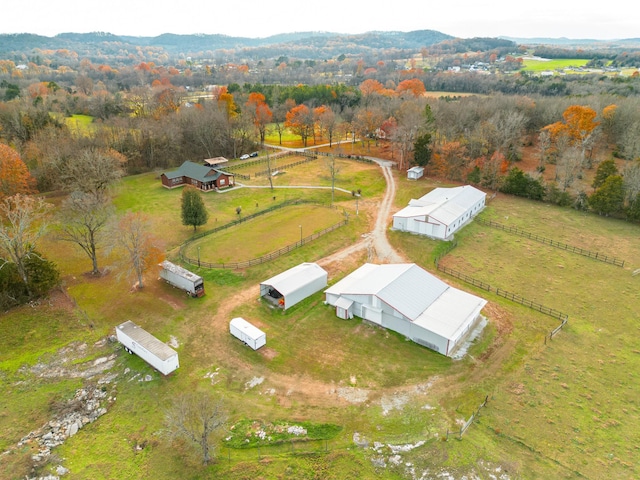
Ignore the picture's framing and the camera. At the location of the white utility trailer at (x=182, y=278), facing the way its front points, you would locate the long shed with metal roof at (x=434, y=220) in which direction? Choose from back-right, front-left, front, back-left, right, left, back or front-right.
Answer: back-right

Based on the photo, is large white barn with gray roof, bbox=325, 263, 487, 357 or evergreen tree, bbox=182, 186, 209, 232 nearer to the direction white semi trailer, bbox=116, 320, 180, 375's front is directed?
the large white barn with gray roof

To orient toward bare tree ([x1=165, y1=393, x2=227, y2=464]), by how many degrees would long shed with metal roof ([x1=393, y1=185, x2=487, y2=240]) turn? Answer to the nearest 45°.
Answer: approximately 45° to its left

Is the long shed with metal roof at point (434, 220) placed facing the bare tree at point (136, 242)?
yes

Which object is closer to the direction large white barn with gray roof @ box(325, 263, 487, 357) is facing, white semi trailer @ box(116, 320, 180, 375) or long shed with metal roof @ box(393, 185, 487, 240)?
the white semi trailer

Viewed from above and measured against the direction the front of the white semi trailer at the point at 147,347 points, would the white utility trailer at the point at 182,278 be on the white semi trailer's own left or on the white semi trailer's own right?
on the white semi trailer's own left

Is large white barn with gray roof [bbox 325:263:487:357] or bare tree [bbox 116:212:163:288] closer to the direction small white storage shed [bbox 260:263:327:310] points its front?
the bare tree

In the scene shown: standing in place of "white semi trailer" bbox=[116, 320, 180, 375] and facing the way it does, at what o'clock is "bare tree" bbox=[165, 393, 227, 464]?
The bare tree is roughly at 1 o'clock from the white semi trailer.

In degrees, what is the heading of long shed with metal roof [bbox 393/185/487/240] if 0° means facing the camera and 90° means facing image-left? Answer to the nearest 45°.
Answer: approximately 45°

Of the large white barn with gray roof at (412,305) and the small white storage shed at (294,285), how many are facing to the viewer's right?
0

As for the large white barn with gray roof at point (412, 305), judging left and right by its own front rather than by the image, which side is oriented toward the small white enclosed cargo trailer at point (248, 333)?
front

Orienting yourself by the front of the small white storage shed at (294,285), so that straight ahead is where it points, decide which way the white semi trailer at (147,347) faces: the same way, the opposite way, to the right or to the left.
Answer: to the left

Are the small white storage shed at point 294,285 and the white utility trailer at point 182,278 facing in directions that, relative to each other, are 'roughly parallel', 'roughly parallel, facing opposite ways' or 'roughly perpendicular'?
roughly perpendicular
